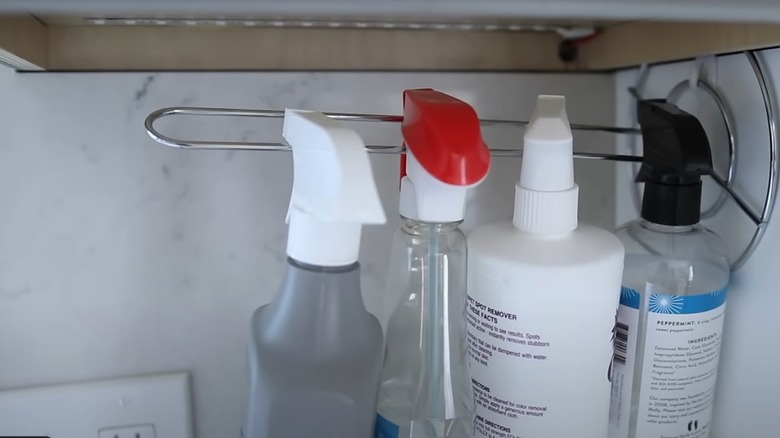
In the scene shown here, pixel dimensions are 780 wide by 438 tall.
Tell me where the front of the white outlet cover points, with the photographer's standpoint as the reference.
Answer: facing the viewer

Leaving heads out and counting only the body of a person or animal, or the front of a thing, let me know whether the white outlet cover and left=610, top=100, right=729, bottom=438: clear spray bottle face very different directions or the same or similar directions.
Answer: very different directions

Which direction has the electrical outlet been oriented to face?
toward the camera

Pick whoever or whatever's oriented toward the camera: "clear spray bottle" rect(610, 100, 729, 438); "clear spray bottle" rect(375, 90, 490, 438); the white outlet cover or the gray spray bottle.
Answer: the white outlet cover
